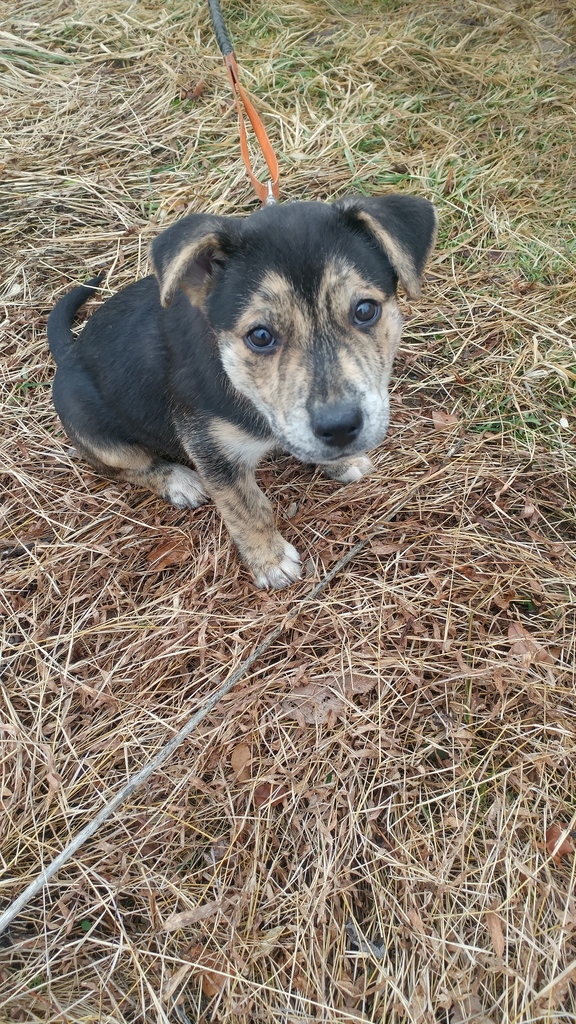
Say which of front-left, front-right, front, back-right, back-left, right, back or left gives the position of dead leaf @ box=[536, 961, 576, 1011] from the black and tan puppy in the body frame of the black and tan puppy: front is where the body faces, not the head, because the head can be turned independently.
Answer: front-right

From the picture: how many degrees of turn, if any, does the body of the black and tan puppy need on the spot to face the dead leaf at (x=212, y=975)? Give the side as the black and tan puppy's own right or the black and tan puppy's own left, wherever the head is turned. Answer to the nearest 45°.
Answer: approximately 90° to the black and tan puppy's own right

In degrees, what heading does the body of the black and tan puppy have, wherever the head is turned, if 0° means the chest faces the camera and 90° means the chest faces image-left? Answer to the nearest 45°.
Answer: approximately 315°
